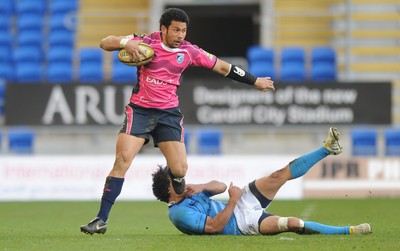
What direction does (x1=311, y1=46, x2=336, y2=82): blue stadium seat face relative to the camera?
toward the camera

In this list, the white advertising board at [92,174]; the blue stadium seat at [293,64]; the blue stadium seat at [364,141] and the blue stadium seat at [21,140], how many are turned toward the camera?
4

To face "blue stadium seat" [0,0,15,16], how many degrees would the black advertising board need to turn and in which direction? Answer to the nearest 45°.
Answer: approximately 135° to its right

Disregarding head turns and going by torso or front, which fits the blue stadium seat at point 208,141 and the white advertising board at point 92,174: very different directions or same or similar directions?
same or similar directions

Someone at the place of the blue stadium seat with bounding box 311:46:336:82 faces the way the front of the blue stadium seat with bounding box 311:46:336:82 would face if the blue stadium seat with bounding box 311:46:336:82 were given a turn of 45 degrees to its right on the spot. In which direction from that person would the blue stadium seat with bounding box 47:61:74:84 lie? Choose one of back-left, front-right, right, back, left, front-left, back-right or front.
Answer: front-right

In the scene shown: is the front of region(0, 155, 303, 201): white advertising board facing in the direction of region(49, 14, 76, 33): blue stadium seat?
no

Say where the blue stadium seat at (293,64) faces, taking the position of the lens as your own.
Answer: facing the viewer

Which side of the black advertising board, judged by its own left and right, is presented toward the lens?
front

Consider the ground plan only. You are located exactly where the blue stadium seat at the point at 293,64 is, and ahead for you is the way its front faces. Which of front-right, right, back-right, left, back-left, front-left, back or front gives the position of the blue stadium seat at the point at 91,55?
right

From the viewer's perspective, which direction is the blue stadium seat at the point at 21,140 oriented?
toward the camera

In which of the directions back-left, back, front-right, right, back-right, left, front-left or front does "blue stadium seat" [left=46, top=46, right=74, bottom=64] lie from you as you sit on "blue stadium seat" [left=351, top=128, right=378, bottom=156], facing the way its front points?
right

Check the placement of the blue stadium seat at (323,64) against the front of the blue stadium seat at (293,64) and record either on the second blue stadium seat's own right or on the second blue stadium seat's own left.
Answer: on the second blue stadium seat's own left

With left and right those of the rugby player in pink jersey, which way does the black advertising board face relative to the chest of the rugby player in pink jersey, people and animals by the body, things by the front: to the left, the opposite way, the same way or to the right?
the same way

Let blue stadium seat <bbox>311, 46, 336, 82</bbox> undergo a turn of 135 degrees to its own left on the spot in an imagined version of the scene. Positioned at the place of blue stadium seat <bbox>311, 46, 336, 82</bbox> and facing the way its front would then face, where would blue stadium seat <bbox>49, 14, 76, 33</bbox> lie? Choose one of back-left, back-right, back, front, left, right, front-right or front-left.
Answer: back-left

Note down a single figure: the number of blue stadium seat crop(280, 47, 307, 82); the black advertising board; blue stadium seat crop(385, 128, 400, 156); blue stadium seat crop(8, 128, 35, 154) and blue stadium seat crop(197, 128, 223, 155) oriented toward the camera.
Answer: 5

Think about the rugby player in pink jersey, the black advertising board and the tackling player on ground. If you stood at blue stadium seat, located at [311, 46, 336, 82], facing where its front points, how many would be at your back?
0

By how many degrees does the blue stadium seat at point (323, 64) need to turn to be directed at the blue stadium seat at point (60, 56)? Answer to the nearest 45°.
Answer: approximately 90° to its right
